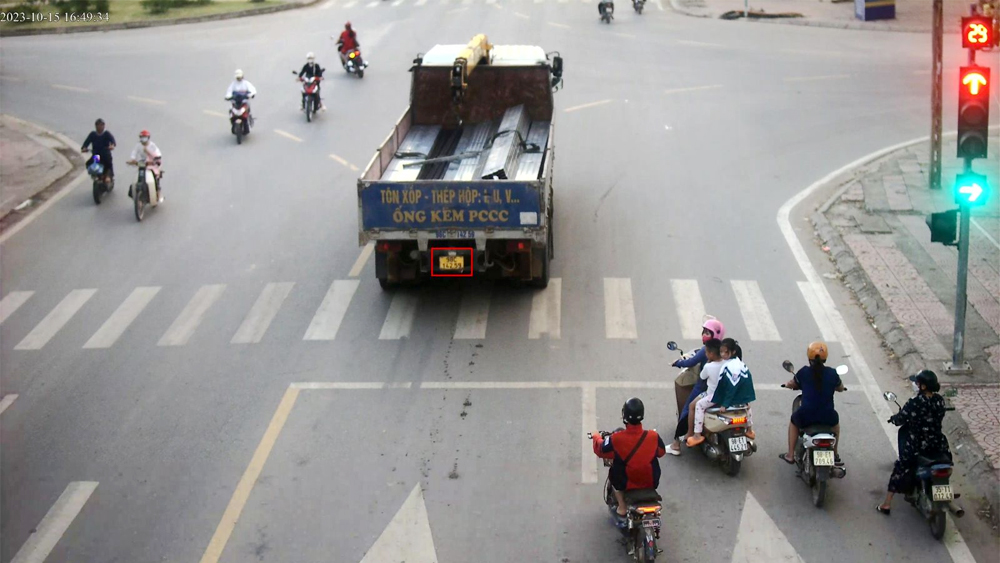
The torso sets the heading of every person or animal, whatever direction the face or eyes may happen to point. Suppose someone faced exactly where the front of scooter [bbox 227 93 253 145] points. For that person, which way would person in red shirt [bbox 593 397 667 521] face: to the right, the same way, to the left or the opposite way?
the opposite way

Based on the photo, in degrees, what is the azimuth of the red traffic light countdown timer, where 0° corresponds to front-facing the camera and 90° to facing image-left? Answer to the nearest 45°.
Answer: approximately 0°

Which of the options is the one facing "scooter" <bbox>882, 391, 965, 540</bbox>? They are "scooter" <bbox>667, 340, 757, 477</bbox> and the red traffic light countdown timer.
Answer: the red traffic light countdown timer

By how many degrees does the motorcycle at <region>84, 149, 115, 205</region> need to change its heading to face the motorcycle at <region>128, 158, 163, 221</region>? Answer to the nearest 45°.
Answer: approximately 45° to its left

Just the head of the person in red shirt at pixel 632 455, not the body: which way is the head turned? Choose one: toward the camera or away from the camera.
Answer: away from the camera

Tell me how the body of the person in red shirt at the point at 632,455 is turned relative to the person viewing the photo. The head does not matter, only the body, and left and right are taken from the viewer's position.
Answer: facing away from the viewer

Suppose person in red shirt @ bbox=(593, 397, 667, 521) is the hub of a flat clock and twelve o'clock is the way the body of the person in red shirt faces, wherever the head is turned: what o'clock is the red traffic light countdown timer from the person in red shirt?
The red traffic light countdown timer is roughly at 1 o'clock from the person in red shirt.

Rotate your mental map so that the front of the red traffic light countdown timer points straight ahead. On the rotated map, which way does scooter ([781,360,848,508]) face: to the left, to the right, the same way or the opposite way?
the opposite way
